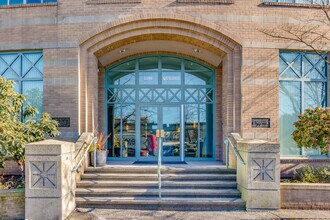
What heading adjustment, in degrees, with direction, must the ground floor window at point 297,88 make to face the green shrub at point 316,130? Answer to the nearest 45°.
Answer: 0° — it already faces it

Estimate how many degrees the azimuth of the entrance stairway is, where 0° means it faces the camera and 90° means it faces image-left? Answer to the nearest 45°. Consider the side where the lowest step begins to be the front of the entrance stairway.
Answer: approximately 0°

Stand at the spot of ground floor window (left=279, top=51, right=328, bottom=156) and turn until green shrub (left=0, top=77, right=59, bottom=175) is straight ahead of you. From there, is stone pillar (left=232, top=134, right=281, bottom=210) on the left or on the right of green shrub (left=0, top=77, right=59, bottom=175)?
left

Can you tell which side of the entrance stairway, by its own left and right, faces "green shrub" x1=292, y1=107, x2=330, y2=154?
left

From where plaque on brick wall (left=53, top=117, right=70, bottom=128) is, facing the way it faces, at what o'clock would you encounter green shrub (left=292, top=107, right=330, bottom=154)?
The green shrub is roughly at 10 o'clock from the plaque on brick wall.

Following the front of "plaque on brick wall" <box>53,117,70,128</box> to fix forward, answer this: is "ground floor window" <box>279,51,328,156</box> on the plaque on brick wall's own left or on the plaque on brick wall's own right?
on the plaque on brick wall's own left

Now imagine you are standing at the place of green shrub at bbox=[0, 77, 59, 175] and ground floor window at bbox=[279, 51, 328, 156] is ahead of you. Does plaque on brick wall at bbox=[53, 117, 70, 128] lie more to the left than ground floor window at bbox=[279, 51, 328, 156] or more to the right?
left
